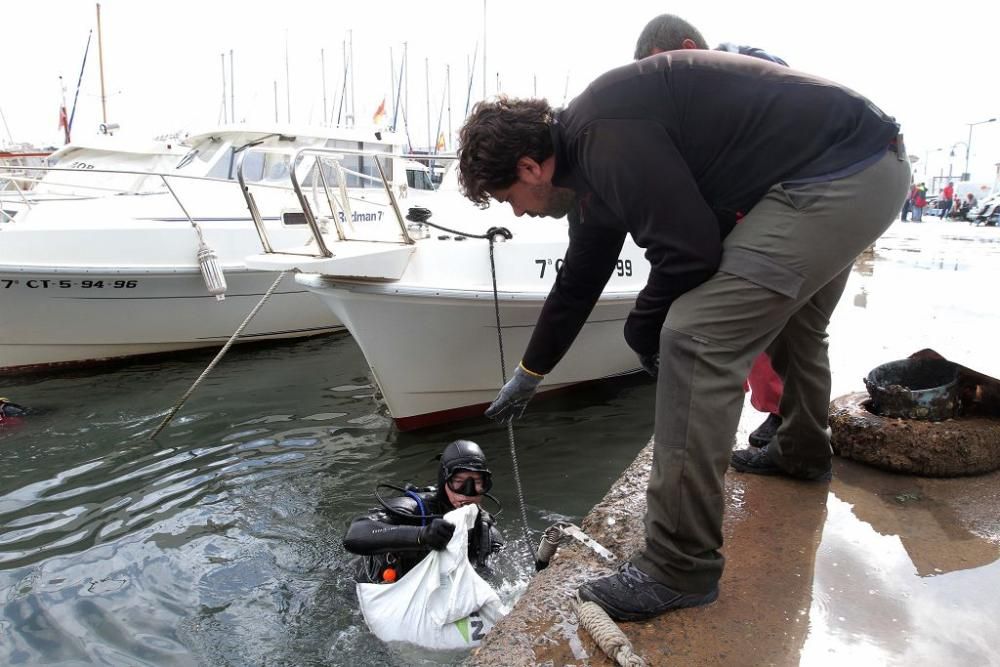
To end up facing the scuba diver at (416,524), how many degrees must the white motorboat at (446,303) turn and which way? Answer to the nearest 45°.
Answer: approximately 45° to its left

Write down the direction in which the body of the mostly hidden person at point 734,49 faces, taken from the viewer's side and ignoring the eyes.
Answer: to the viewer's left

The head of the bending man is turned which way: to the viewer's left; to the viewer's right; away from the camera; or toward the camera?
to the viewer's left

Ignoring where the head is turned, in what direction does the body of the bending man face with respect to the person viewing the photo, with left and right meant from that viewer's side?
facing to the left of the viewer

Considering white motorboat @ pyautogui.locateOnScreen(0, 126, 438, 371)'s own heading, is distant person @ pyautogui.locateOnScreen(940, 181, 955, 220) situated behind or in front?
behind

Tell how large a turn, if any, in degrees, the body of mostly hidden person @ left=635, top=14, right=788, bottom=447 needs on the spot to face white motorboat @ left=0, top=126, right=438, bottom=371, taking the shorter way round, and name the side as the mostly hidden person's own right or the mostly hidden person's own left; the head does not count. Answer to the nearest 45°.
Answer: approximately 45° to the mostly hidden person's own right

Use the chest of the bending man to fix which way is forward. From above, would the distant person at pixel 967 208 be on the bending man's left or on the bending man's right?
on the bending man's right

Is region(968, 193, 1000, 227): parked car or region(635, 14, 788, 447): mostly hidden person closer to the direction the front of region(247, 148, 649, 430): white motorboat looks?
the mostly hidden person

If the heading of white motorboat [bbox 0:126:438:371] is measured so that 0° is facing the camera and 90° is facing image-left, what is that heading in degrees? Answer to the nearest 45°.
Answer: approximately 45°

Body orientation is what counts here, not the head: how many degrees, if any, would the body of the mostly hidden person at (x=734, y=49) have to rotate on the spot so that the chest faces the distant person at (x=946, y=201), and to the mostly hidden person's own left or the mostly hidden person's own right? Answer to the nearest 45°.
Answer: approximately 90° to the mostly hidden person's own right
